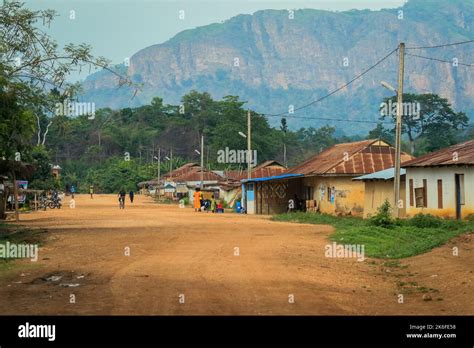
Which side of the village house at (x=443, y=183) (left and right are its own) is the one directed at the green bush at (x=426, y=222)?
front

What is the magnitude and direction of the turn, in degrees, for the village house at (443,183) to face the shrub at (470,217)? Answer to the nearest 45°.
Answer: approximately 45° to its left

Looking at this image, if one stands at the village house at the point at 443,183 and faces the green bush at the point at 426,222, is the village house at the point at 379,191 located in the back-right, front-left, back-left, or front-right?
back-right

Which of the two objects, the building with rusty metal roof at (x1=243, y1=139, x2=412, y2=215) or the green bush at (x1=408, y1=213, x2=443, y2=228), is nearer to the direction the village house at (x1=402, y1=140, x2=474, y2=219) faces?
the green bush
